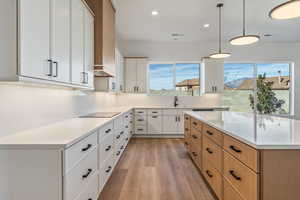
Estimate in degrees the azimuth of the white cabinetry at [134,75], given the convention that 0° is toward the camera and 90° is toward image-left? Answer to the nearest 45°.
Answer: approximately 0°

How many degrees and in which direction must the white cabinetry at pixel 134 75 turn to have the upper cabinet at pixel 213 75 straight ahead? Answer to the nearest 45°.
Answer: approximately 90° to its left

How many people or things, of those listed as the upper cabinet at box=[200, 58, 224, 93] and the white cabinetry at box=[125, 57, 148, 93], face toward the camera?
2

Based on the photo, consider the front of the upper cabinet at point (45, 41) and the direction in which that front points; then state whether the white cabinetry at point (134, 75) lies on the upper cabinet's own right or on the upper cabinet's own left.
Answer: on the upper cabinet's own left

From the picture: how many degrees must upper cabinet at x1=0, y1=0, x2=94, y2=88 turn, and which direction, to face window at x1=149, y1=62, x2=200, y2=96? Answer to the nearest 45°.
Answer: approximately 90° to its left

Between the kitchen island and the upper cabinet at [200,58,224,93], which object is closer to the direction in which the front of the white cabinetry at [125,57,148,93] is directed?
the kitchen island

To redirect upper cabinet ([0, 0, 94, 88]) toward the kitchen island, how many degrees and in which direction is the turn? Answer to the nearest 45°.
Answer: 0° — it already faces it

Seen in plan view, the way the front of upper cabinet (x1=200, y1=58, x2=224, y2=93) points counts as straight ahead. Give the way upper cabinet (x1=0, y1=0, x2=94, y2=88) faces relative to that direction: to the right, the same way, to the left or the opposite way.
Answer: to the left

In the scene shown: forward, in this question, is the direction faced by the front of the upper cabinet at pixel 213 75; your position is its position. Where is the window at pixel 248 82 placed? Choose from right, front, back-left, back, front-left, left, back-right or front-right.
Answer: back-left

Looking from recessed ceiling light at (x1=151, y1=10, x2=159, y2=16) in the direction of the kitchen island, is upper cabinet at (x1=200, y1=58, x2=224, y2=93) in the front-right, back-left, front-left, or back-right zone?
front-left

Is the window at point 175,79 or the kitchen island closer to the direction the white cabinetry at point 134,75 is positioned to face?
the kitchen island

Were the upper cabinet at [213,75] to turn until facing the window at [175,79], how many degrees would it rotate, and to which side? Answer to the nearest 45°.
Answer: approximately 90° to its right
